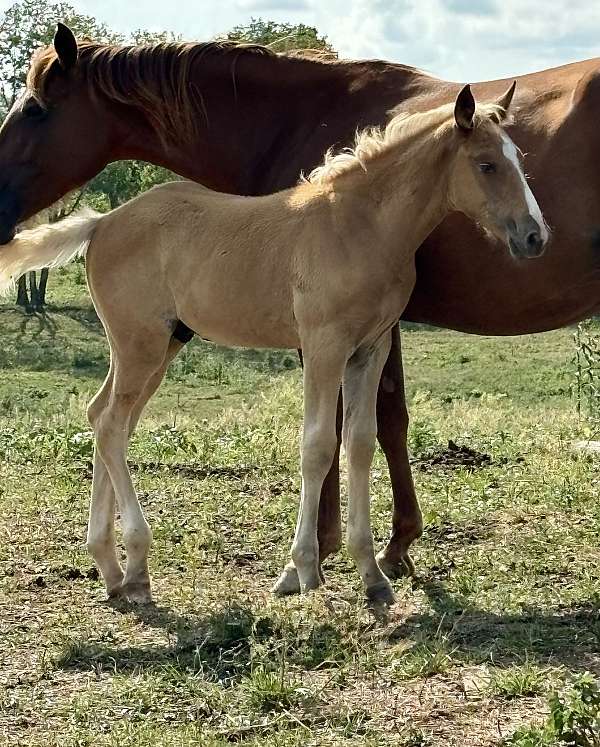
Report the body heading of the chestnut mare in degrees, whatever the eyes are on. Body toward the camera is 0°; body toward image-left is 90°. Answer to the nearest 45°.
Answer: approximately 90°

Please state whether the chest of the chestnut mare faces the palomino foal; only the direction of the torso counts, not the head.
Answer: no
